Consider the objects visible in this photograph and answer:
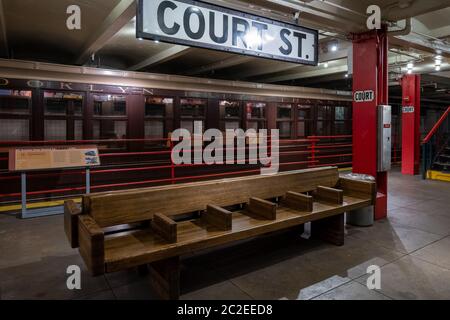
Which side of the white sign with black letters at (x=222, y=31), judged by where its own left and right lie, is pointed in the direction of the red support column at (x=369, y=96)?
left

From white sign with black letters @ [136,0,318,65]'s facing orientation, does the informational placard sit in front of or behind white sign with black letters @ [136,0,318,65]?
behind

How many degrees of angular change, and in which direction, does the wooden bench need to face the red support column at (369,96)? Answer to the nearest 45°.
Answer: approximately 90° to its left

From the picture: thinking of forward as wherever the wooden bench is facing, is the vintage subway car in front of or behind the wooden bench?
behind

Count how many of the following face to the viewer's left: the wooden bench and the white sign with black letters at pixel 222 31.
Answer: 0

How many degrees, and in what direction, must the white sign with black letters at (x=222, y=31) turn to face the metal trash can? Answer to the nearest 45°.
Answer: approximately 90° to its left

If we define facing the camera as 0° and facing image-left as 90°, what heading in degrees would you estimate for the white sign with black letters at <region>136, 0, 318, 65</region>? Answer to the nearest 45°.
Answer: approximately 315°
